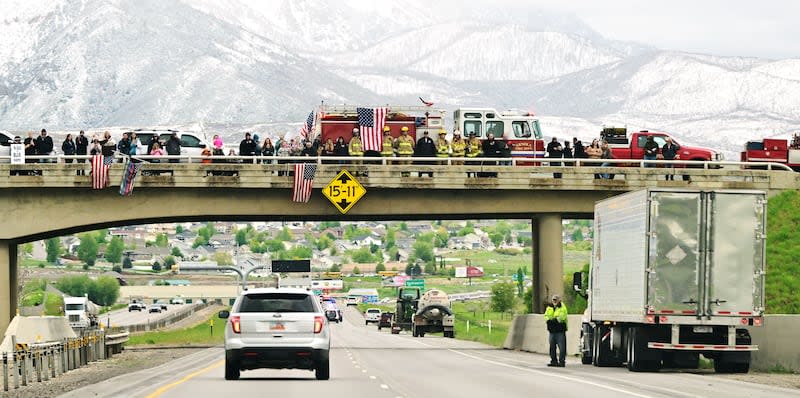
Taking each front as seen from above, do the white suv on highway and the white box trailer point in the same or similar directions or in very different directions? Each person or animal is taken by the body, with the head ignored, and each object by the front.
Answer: same or similar directions

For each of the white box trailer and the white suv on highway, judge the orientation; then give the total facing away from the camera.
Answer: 2

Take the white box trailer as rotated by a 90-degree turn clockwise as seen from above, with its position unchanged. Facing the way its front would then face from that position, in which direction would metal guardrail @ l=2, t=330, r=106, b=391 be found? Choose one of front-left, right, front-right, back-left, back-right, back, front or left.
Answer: back

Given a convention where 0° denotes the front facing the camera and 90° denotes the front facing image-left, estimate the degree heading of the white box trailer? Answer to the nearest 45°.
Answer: approximately 180°

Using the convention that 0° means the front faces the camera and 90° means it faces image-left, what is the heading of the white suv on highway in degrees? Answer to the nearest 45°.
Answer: approximately 180°

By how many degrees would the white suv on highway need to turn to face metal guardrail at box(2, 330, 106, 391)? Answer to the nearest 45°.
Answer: approximately 45° to its left

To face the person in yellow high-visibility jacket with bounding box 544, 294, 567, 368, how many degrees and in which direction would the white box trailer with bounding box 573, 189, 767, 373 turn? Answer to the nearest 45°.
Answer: approximately 45° to its left

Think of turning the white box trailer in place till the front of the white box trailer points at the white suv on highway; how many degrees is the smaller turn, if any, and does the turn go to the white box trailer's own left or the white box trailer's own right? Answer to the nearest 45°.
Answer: approximately 135° to the white box trailer's own left

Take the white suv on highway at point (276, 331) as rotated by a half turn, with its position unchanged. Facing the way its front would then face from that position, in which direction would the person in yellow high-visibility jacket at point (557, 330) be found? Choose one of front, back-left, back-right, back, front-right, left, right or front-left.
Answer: back-left

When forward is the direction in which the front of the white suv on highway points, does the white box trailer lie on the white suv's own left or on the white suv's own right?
on the white suv's own right
